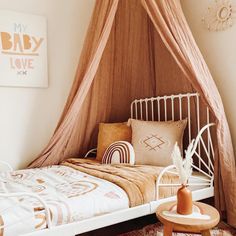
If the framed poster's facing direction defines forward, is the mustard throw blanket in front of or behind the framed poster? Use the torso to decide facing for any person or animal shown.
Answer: in front

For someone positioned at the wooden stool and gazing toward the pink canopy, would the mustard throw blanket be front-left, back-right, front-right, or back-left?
front-left

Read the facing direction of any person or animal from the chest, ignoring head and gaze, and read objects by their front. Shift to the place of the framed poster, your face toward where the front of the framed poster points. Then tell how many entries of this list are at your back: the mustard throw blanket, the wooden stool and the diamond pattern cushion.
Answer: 0

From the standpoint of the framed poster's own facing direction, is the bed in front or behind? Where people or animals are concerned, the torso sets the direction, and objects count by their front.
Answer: in front

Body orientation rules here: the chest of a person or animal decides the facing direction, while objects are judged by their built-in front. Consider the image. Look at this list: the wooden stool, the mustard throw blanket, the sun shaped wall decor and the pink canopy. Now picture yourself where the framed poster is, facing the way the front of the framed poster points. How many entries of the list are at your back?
0

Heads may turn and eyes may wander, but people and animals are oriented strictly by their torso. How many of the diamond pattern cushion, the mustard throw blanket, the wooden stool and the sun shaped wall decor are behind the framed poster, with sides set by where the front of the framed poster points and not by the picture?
0

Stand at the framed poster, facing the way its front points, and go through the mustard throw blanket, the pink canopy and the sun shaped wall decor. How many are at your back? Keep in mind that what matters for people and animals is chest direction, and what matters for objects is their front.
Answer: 0

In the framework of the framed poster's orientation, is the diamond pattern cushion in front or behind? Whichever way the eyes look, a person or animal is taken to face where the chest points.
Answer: in front

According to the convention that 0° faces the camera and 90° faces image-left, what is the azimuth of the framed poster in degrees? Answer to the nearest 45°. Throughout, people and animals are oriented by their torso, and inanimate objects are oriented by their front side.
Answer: approximately 315°
